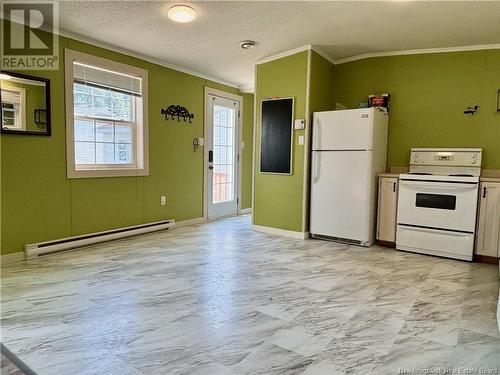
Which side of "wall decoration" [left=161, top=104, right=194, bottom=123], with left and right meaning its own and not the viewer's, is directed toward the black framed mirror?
right

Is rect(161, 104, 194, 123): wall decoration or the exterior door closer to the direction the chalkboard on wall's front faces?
the wall decoration

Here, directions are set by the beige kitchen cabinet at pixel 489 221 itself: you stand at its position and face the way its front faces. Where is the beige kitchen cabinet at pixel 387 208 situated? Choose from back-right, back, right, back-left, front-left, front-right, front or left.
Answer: right

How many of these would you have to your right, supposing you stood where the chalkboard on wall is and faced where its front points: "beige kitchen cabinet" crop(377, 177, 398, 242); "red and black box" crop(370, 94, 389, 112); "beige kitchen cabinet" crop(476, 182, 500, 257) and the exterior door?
1

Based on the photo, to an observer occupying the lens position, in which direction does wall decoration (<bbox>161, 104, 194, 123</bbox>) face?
facing the viewer and to the right of the viewer

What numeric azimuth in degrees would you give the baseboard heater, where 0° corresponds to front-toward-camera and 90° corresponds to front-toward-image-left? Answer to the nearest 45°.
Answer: approximately 315°

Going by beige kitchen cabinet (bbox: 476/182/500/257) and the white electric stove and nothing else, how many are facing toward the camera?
2

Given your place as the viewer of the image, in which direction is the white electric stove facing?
facing the viewer

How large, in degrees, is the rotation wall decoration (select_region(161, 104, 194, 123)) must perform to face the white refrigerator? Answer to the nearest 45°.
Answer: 0° — it already faces it

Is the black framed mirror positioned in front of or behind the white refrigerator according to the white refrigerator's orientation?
in front

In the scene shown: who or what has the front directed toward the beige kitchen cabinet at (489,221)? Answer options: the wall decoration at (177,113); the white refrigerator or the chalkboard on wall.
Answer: the wall decoration

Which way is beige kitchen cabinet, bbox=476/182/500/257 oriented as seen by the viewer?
toward the camera

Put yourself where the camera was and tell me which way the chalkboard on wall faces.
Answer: facing the viewer and to the left of the viewer

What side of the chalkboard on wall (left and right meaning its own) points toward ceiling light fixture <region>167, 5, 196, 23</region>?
front

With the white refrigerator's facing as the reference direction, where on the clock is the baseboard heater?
The baseboard heater is roughly at 1 o'clock from the white refrigerator.
